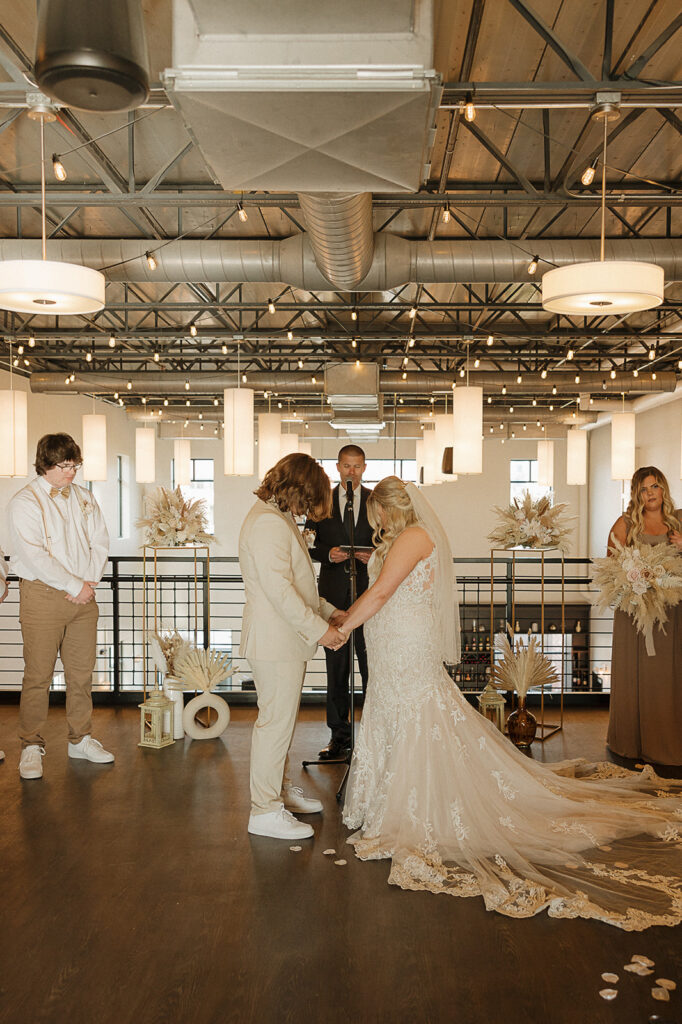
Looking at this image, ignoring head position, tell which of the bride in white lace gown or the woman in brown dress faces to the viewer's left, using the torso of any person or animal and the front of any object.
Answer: the bride in white lace gown

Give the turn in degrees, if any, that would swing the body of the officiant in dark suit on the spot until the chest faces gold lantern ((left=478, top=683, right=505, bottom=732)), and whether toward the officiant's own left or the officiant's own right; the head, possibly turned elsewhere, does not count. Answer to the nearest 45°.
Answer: approximately 90° to the officiant's own left

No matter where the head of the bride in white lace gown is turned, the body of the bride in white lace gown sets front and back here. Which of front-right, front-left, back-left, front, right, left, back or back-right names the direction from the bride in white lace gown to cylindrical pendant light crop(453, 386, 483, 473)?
right

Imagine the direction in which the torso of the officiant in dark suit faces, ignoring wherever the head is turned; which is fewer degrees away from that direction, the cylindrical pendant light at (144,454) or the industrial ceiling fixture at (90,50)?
the industrial ceiling fixture

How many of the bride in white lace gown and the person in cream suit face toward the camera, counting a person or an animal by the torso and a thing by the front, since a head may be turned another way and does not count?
0

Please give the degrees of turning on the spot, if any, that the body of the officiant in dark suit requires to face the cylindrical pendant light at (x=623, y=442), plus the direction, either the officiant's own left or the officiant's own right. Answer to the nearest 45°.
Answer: approximately 135° to the officiant's own left

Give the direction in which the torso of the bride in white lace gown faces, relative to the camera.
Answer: to the viewer's left

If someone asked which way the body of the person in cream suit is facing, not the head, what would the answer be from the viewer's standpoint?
to the viewer's right

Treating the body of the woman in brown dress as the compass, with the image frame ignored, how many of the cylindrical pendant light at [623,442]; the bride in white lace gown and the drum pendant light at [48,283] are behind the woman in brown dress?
1

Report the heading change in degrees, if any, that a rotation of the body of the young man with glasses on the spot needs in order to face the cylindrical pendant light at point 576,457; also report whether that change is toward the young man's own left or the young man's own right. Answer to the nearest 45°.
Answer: approximately 90° to the young man's own left

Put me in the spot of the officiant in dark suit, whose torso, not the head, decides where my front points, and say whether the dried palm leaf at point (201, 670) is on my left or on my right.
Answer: on my right

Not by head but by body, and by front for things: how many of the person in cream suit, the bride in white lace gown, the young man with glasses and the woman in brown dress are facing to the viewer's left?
1

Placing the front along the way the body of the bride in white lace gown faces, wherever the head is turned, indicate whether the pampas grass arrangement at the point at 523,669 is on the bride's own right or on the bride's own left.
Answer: on the bride's own right
